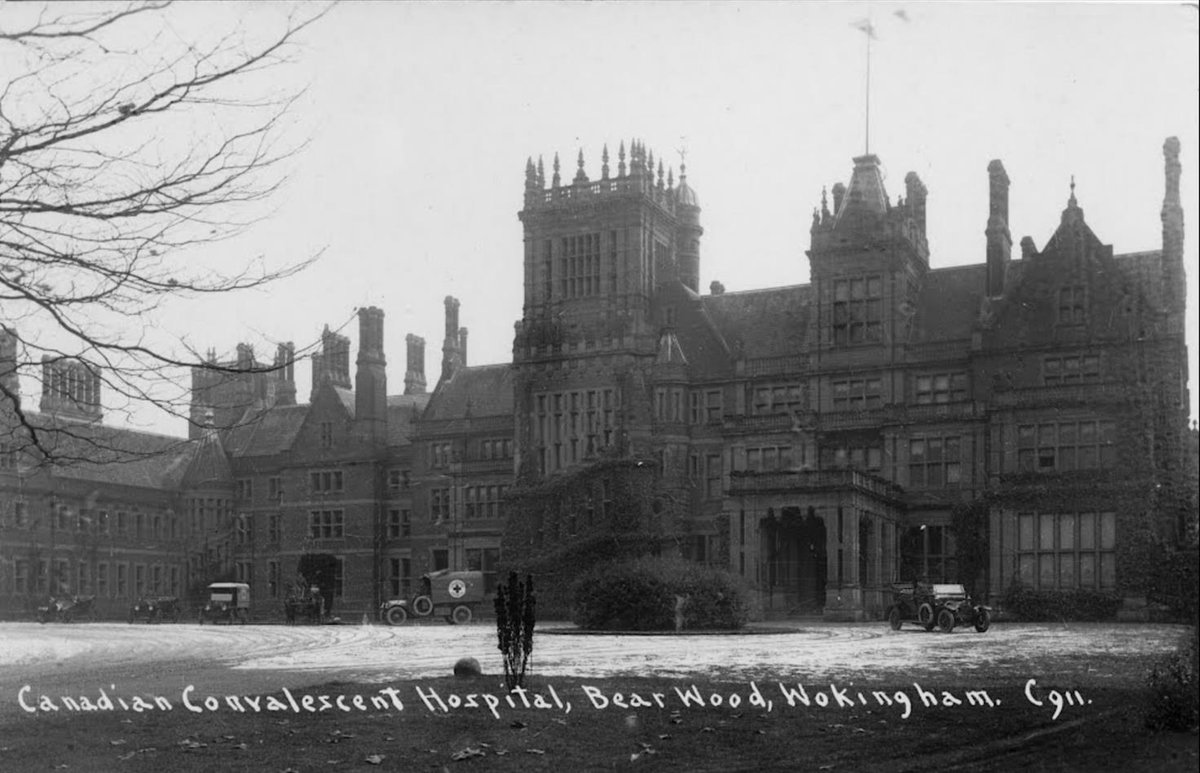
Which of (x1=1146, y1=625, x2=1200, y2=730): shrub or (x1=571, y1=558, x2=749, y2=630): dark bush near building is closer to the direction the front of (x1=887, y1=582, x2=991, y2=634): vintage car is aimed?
the shrub

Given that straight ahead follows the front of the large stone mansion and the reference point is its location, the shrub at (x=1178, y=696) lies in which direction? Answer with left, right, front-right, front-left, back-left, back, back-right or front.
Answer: front-left

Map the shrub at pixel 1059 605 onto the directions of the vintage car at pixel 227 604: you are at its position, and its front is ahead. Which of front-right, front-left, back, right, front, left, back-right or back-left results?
back-left

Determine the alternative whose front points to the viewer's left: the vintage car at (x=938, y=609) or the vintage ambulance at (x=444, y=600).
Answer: the vintage ambulance at (x=444, y=600)

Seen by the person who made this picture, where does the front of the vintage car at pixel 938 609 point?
facing the viewer and to the right of the viewer

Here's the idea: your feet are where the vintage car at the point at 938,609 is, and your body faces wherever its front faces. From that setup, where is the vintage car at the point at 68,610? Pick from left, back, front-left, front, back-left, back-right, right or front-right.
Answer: back-right

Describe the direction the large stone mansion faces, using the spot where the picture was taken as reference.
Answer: facing the viewer and to the left of the viewer

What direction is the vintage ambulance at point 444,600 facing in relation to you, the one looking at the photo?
facing to the left of the viewer

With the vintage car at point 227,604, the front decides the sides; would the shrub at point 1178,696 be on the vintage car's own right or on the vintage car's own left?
on the vintage car's own left
